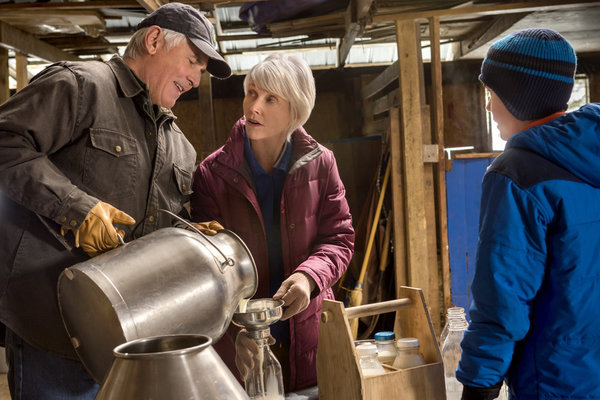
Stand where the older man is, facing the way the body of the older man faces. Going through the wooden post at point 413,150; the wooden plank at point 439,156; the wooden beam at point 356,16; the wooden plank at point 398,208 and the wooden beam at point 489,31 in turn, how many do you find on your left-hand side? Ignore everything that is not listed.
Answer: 5

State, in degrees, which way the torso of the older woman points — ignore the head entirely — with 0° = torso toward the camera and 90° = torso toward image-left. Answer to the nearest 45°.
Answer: approximately 45°

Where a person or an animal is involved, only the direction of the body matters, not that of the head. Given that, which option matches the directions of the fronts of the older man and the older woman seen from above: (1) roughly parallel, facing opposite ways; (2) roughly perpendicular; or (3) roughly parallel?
roughly perpendicular

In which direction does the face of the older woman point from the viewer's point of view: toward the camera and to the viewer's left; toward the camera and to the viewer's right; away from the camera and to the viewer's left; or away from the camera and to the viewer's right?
toward the camera and to the viewer's left

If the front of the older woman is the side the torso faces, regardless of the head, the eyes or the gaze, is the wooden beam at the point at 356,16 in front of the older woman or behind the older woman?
behind

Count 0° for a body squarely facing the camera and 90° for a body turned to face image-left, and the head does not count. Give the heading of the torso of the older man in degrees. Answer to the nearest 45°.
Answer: approximately 315°

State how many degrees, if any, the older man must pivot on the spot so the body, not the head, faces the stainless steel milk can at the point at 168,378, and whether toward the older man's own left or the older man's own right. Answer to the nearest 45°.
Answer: approximately 45° to the older man's own right

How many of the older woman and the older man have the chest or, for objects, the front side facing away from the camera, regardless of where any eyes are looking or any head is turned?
0

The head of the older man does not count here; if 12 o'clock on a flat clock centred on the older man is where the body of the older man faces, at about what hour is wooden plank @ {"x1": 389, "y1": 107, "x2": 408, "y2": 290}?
The wooden plank is roughly at 9 o'clock from the older man.

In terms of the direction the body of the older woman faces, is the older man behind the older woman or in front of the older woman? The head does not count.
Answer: in front

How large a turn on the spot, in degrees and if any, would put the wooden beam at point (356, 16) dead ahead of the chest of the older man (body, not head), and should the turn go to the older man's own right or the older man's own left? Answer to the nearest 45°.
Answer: approximately 90° to the older man's own left

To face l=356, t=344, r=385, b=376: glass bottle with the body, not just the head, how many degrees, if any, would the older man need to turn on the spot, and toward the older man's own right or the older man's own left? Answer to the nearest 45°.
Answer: approximately 45° to the older man's own left

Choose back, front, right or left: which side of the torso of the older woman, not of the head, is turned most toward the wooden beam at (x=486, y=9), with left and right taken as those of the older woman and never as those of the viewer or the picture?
back

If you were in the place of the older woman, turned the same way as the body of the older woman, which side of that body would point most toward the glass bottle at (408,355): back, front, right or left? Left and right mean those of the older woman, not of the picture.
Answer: left
